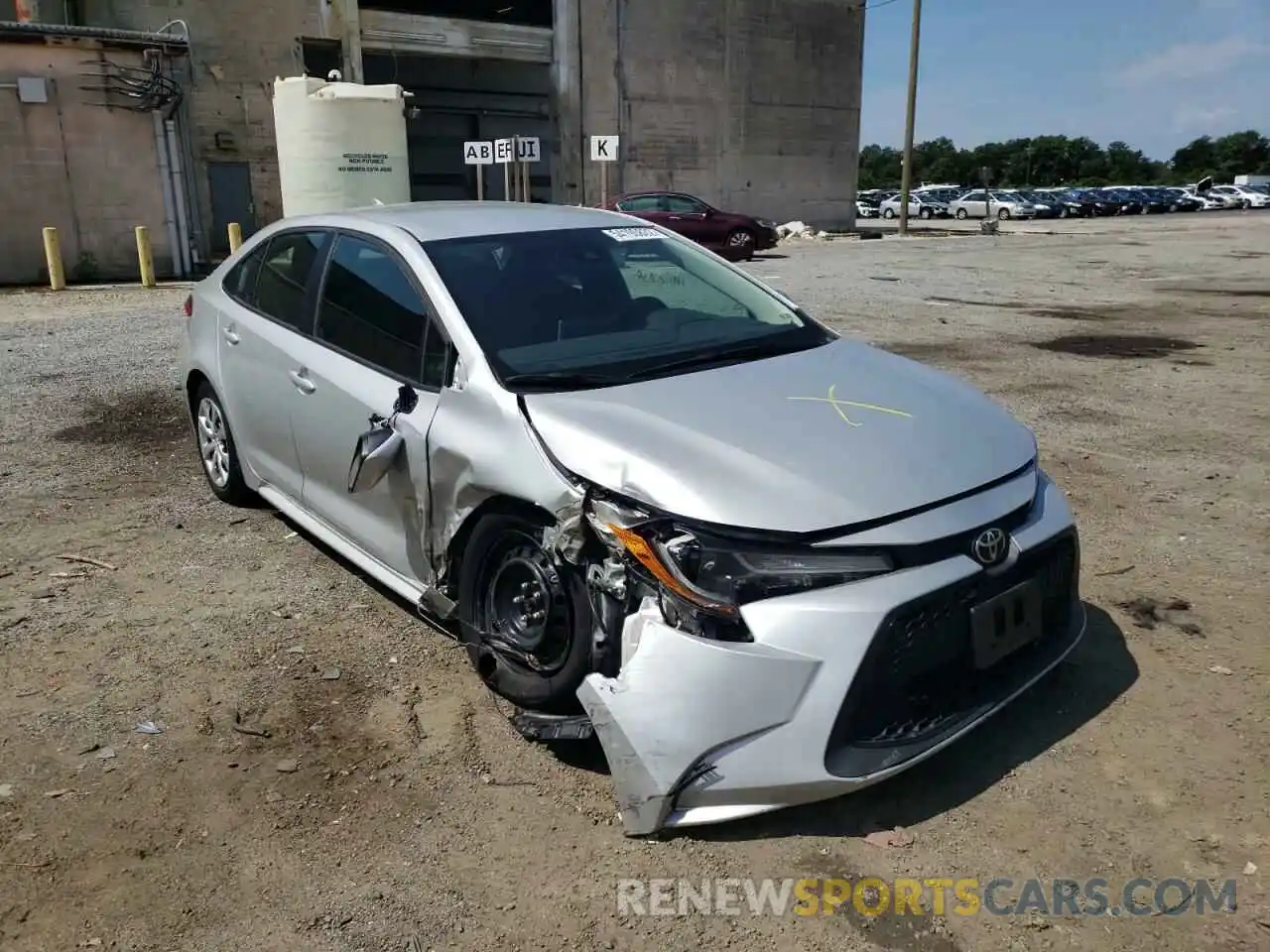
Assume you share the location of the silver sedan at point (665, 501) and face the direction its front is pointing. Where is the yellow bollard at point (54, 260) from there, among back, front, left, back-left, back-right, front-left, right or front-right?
back

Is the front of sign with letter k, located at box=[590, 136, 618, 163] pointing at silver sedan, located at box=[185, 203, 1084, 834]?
yes

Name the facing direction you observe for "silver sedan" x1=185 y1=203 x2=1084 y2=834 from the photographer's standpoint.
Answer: facing the viewer and to the right of the viewer

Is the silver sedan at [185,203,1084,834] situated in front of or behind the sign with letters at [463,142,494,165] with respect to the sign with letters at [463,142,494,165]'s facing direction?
in front

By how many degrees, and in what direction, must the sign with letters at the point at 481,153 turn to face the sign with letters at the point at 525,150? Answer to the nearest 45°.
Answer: approximately 45° to its left

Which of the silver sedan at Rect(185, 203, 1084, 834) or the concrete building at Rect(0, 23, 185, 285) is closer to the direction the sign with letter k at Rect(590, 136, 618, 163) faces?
the silver sedan

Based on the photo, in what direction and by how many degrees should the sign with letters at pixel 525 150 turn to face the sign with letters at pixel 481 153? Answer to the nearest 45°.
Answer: approximately 135° to its right

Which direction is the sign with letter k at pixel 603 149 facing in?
toward the camera

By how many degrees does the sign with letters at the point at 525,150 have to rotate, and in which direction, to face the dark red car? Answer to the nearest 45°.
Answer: approximately 135° to its left

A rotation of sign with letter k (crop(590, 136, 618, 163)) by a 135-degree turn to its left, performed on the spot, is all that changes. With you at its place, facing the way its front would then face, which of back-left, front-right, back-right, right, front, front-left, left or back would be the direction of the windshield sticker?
back-right

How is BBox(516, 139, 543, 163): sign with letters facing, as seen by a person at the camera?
facing the viewer

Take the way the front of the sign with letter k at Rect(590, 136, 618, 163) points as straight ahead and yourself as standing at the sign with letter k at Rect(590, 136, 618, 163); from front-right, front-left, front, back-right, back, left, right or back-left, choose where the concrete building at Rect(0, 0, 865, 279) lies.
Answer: back

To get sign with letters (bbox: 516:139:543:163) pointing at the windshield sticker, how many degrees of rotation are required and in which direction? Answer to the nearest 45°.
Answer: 0° — it already faces it

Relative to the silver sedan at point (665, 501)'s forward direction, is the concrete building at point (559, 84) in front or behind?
behind

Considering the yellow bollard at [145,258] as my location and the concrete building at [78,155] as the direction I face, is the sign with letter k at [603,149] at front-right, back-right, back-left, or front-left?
back-right

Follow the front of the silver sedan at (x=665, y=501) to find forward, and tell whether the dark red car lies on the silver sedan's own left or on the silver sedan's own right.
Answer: on the silver sedan's own left

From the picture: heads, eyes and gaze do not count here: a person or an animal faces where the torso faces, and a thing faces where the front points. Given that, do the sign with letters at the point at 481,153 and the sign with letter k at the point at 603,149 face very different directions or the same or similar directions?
same or similar directions
